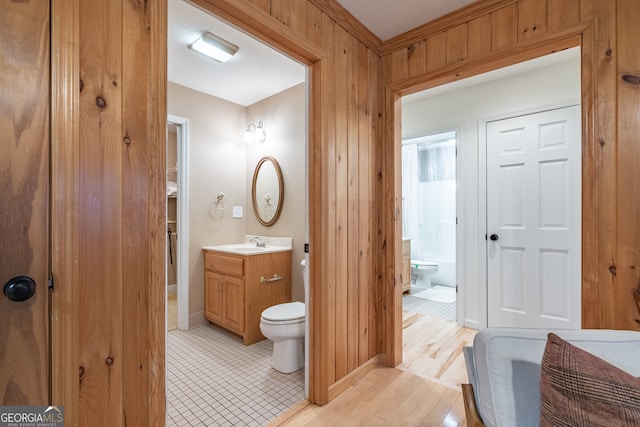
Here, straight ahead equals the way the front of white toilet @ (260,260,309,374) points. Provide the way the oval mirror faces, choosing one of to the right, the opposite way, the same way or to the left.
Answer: the same way

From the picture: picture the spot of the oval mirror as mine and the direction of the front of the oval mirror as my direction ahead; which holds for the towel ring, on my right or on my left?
on my right

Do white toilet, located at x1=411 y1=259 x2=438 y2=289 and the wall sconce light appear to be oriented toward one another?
no

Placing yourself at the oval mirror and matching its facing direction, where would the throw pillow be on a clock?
The throw pillow is roughly at 10 o'clock from the oval mirror.

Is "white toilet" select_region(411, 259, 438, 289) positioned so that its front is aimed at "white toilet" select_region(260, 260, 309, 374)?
no

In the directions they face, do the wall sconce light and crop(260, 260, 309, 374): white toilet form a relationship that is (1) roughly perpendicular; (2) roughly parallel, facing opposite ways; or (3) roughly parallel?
roughly parallel

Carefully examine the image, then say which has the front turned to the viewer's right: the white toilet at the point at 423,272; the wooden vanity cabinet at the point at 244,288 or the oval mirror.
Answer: the white toilet

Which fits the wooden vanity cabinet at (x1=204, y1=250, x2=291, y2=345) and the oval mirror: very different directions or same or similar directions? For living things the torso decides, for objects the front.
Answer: same or similar directions

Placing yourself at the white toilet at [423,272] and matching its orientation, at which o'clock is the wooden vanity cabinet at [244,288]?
The wooden vanity cabinet is roughly at 4 o'clock from the white toilet.

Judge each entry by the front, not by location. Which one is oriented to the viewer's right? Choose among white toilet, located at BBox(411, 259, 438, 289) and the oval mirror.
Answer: the white toilet

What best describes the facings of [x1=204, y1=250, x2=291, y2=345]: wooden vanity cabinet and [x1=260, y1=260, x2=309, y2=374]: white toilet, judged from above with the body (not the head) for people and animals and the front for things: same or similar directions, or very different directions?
same or similar directions

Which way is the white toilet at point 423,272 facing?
to the viewer's right

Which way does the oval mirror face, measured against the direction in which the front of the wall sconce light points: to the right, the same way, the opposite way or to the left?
the same way

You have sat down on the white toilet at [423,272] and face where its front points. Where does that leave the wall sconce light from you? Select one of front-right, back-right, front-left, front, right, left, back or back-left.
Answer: back-right

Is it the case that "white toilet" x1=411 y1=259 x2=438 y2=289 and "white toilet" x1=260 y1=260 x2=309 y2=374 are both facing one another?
no

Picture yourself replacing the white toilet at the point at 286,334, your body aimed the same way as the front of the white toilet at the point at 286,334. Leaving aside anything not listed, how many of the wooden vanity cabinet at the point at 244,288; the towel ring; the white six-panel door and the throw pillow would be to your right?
2

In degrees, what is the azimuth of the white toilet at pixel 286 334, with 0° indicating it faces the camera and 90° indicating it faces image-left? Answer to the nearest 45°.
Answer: approximately 45°

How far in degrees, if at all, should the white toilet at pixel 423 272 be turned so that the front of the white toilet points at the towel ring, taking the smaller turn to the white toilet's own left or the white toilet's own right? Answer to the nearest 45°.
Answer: approximately 135° to the white toilet's own right
